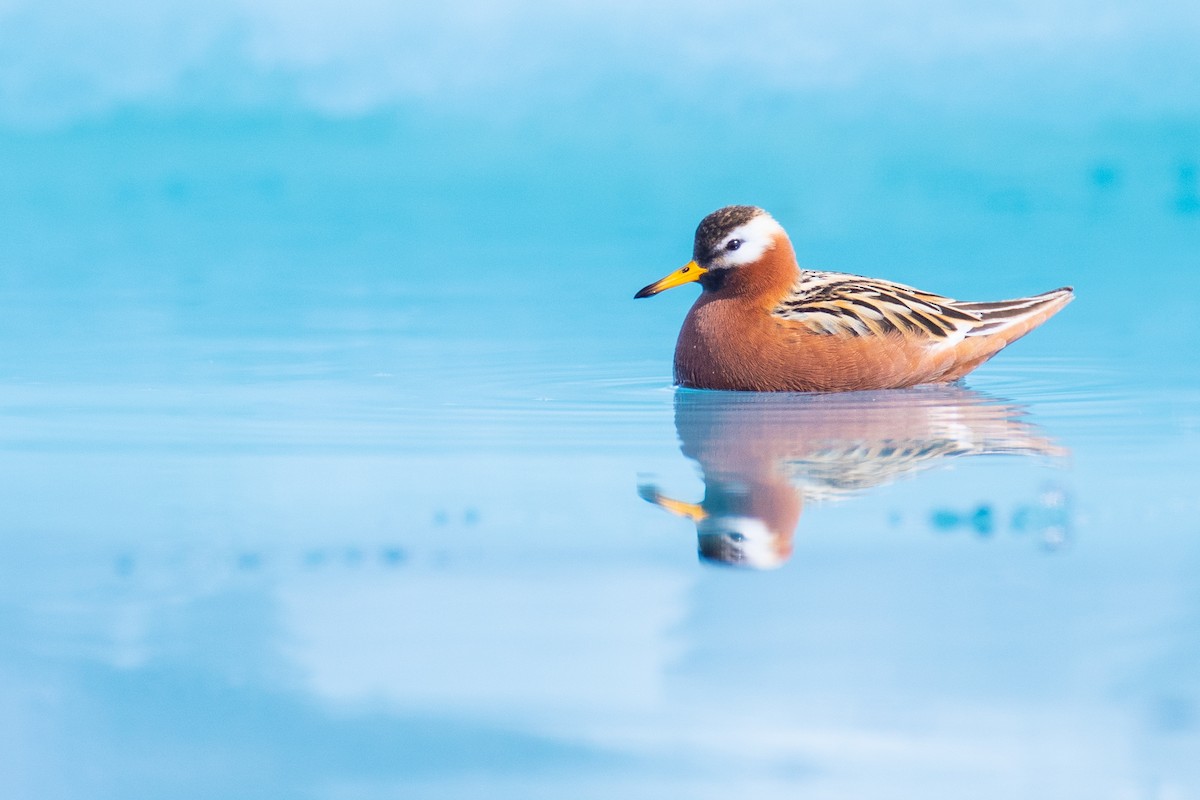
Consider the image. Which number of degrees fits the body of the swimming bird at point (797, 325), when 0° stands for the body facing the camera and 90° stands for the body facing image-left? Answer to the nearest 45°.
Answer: approximately 90°
